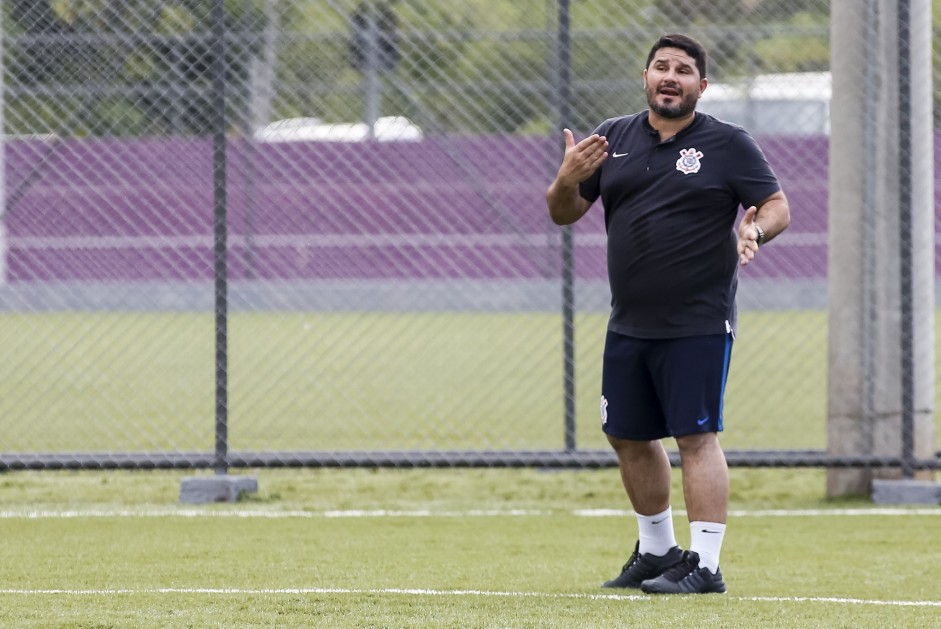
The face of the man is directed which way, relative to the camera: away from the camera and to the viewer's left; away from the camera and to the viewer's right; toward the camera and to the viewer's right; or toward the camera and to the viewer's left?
toward the camera and to the viewer's left

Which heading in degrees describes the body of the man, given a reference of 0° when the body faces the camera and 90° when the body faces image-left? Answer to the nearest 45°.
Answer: approximately 45°

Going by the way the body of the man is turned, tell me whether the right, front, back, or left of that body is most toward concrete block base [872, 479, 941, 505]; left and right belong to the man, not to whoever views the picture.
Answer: back

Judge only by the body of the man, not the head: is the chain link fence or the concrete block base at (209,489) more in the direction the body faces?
the concrete block base

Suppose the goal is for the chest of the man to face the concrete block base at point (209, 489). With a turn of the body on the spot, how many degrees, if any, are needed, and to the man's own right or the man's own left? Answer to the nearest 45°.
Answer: approximately 90° to the man's own right

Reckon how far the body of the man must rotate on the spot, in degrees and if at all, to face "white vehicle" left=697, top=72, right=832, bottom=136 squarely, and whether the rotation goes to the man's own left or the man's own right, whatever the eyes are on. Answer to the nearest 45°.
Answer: approximately 135° to the man's own right

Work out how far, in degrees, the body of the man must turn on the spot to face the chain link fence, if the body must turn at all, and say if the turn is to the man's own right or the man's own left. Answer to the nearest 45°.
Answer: approximately 135° to the man's own right

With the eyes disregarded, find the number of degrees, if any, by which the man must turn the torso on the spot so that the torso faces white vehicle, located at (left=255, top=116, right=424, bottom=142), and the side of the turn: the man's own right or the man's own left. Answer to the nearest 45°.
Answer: approximately 135° to the man's own right
